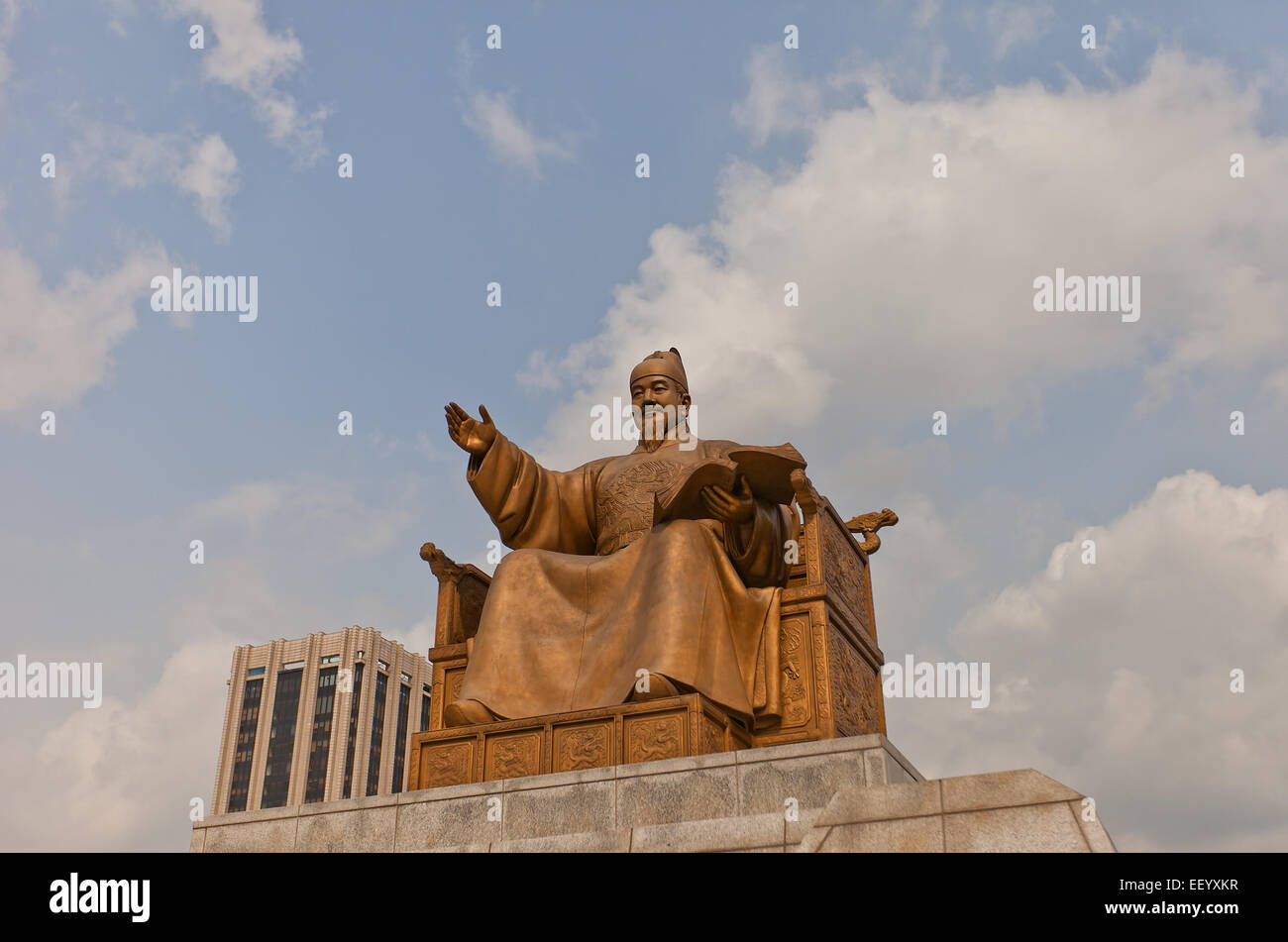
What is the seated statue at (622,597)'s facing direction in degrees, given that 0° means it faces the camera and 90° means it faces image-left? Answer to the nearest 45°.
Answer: approximately 45°

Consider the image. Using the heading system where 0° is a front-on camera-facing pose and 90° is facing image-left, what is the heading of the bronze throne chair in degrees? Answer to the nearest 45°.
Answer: approximately 45°
